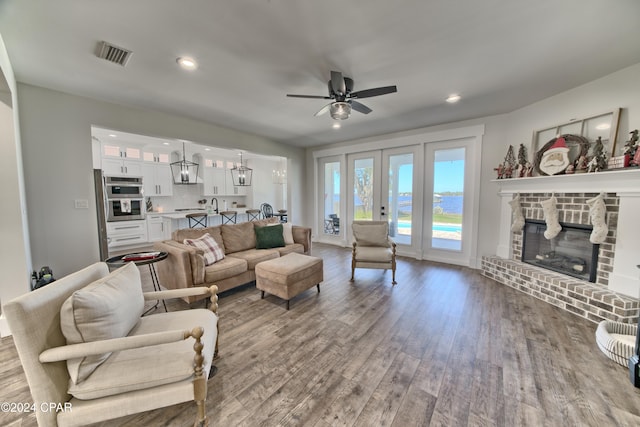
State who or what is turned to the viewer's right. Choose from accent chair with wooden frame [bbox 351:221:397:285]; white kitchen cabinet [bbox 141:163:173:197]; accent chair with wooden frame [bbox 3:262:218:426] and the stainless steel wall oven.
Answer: accent chair with wooden frame [bbox 3:262:218:426]

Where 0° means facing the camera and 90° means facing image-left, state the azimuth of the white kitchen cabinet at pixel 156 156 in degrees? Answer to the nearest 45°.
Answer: approximately 0°

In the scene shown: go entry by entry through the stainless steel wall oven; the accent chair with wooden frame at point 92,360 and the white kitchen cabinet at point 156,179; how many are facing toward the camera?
2

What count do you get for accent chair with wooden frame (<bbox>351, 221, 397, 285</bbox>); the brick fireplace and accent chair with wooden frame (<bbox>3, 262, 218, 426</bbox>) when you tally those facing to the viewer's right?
1

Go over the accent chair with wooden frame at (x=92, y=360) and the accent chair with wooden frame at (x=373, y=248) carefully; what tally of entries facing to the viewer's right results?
1

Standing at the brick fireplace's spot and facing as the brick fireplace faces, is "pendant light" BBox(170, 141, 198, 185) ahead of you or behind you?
ahead

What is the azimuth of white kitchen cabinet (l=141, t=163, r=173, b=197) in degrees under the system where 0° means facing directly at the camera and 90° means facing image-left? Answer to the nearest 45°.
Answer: approximately 0°

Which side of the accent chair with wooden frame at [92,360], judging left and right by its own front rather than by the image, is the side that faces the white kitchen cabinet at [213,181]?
left

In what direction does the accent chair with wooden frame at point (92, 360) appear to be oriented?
to the viewer's right

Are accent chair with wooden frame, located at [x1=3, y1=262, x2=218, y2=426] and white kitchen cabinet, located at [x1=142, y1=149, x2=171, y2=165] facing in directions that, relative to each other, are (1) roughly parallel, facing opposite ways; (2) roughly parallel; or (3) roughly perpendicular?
roughly perpendicular
